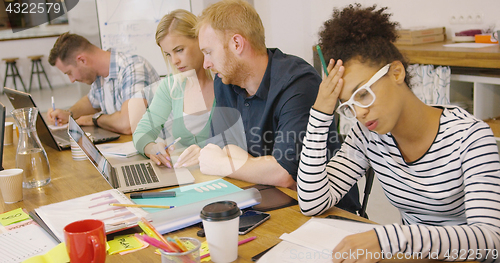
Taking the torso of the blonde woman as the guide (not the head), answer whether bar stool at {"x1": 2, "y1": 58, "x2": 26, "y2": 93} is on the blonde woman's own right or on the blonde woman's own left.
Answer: on the blonde woman's own right

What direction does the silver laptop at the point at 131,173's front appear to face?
to the viewer's right

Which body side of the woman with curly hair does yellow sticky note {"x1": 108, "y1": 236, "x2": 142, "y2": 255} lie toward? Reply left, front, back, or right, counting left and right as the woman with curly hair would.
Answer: front

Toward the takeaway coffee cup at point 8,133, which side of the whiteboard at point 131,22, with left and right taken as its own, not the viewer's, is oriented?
front

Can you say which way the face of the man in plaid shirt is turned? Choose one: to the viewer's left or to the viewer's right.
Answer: to the viewer's left

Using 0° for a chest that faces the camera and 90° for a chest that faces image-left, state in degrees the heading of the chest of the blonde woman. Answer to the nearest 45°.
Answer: approximately 45°

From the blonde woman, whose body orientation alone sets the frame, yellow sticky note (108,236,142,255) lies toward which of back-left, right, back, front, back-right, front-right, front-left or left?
front-left
